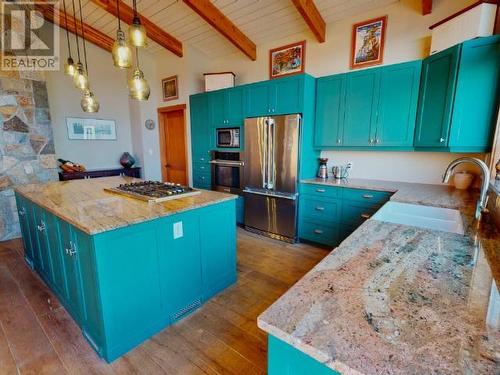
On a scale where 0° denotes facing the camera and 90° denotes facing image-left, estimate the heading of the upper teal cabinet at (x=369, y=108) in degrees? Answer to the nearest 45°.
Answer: approximately 45°

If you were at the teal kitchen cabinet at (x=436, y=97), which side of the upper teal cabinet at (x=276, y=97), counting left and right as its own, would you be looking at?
left

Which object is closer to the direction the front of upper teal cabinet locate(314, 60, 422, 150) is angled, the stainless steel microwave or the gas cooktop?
the gas cooktop

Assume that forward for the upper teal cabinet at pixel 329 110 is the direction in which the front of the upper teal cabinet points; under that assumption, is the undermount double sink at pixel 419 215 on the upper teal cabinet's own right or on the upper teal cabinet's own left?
on the upper teal cabinet's own left

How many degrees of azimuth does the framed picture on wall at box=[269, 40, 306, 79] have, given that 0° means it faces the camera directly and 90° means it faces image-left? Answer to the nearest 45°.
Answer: approximately 45°

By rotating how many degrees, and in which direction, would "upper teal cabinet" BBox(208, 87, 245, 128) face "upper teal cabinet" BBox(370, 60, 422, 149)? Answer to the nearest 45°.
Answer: approximately 90° to its left
